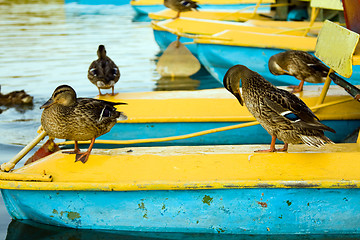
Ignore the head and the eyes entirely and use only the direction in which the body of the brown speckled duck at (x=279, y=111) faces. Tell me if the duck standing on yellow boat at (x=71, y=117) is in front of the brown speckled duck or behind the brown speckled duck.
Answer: in front

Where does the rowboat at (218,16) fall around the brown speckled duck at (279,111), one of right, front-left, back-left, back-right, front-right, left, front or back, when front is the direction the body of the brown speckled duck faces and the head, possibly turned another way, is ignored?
right

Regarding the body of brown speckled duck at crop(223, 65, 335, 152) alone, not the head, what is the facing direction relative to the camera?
to the viewer's left

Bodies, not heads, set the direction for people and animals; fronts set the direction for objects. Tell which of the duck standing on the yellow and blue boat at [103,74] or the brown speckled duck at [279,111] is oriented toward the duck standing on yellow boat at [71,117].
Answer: the brown speckled duck

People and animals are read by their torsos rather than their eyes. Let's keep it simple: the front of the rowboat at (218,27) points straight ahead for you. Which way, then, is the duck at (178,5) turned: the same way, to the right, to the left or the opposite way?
the same way

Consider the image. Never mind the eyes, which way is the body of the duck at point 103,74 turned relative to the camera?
away from the camera

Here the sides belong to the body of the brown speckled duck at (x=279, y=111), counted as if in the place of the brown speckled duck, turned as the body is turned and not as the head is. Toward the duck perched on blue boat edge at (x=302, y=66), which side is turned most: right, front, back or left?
right

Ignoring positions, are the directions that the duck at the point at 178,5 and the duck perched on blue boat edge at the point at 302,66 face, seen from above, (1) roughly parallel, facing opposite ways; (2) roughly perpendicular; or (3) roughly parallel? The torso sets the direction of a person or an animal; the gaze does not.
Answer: roughly parallel

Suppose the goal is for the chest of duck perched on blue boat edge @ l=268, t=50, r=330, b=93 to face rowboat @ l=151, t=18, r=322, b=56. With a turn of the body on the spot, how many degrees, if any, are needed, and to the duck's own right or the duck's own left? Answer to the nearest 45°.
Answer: approximately 90° to the duck's own right

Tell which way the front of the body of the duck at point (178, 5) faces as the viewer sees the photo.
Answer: to the viewer's left

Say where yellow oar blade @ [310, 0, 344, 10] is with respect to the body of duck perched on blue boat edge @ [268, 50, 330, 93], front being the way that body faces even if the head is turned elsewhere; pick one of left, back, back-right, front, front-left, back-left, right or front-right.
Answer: right
